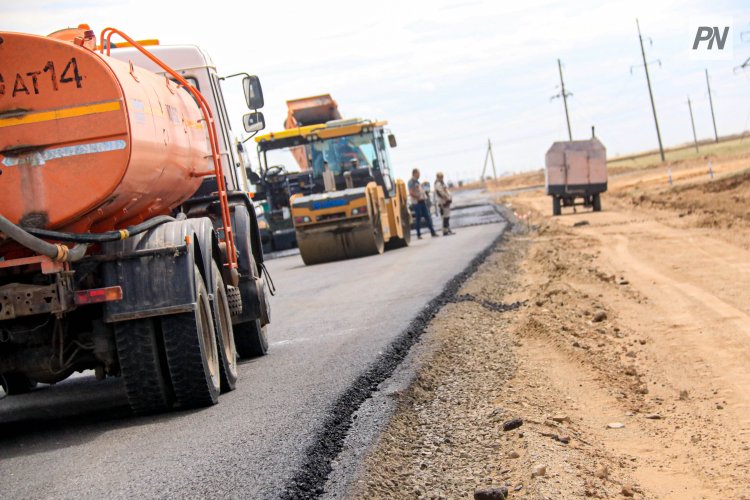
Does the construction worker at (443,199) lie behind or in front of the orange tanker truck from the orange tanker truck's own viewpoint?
in front

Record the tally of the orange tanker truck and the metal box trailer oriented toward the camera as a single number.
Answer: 0

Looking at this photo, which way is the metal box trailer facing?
away from the camera

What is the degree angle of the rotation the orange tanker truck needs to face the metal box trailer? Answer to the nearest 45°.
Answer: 0° — it already faces it

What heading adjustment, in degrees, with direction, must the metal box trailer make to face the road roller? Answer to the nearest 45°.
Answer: approximately 135° to its left

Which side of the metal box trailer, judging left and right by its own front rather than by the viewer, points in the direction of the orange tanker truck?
back

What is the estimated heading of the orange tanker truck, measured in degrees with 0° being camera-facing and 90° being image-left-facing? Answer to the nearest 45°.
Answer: approximately 225°

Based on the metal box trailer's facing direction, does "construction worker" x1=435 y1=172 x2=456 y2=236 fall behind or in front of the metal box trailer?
behind

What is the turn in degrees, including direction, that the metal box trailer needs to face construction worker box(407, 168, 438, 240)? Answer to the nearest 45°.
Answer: approximately 135° to its left

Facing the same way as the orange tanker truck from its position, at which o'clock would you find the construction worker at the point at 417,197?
The construction worker is roughly at 11 o'clock from the orange tanker truck.
